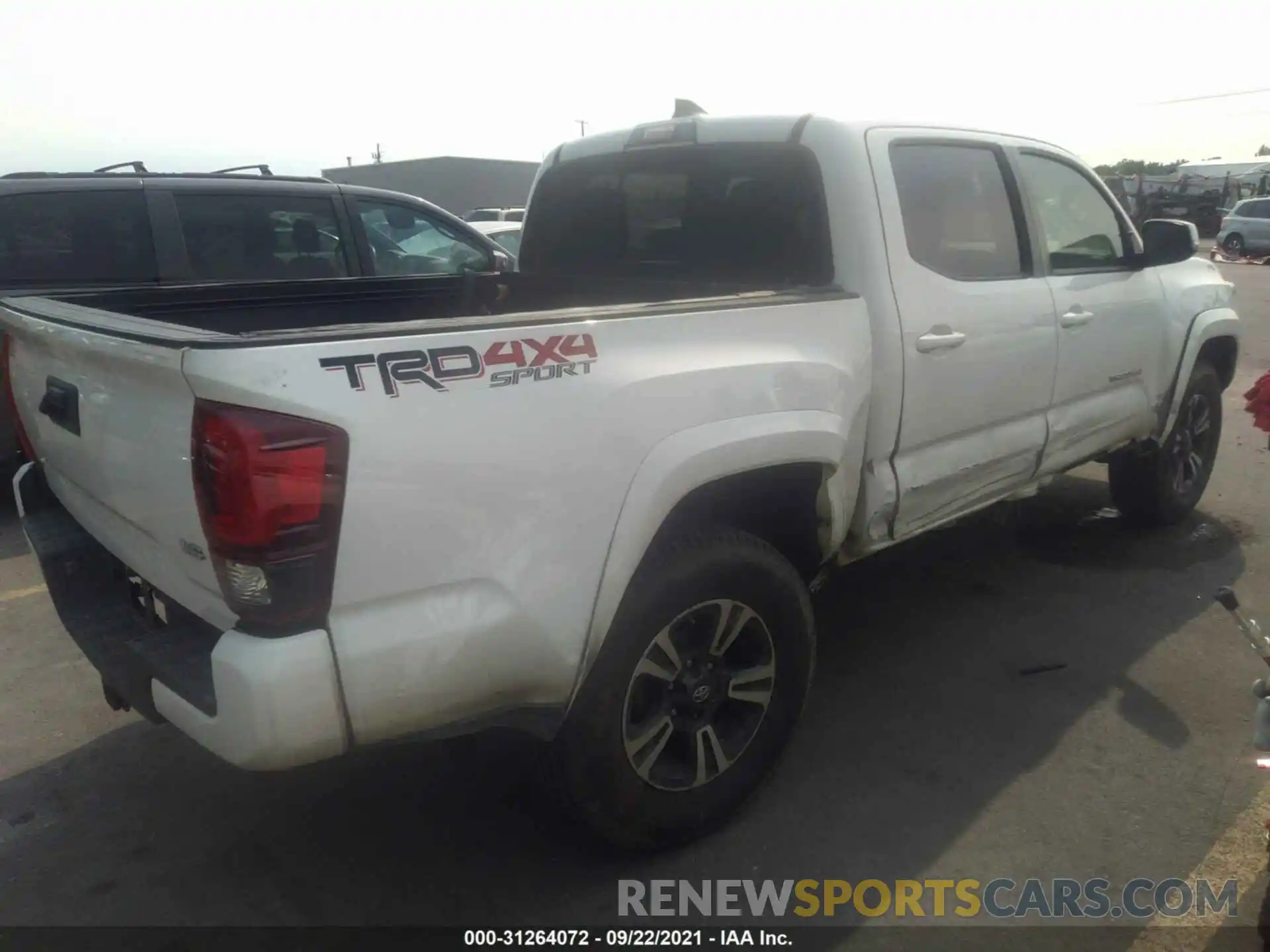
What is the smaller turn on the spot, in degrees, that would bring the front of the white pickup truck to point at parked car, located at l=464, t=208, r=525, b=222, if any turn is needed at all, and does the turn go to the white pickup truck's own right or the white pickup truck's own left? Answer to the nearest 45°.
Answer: approximately 45° to the white pickup truck's own left

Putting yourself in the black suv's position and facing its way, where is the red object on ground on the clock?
The red object on ground is roughly at 2 o'clock from the black suv.

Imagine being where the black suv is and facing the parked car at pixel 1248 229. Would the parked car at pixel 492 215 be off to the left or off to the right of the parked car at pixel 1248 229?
left

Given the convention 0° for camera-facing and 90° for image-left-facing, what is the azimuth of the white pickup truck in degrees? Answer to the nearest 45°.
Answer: approximately 225°

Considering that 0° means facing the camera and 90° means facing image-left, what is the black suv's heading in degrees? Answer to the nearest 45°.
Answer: approximately 270°

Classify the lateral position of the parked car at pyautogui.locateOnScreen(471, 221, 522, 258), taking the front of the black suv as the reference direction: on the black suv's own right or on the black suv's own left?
on the black suv's own left

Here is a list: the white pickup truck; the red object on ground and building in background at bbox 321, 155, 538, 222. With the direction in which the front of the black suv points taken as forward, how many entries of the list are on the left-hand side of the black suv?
1

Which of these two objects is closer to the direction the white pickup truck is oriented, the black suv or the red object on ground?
the red object on ground

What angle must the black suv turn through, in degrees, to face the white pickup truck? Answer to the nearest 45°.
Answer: approximately 90° to its right

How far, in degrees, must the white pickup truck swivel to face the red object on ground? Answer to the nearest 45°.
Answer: approximately 45° to its right

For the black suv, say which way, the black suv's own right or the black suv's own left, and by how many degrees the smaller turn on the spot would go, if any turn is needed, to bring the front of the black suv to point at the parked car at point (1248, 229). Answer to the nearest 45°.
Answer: approximately 45° to the black suv's own left
